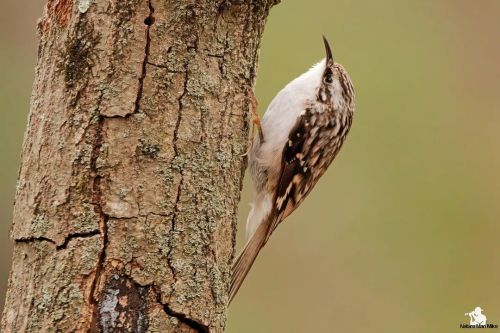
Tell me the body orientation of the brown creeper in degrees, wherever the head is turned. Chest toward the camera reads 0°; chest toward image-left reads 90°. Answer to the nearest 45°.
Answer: approximately 90°
